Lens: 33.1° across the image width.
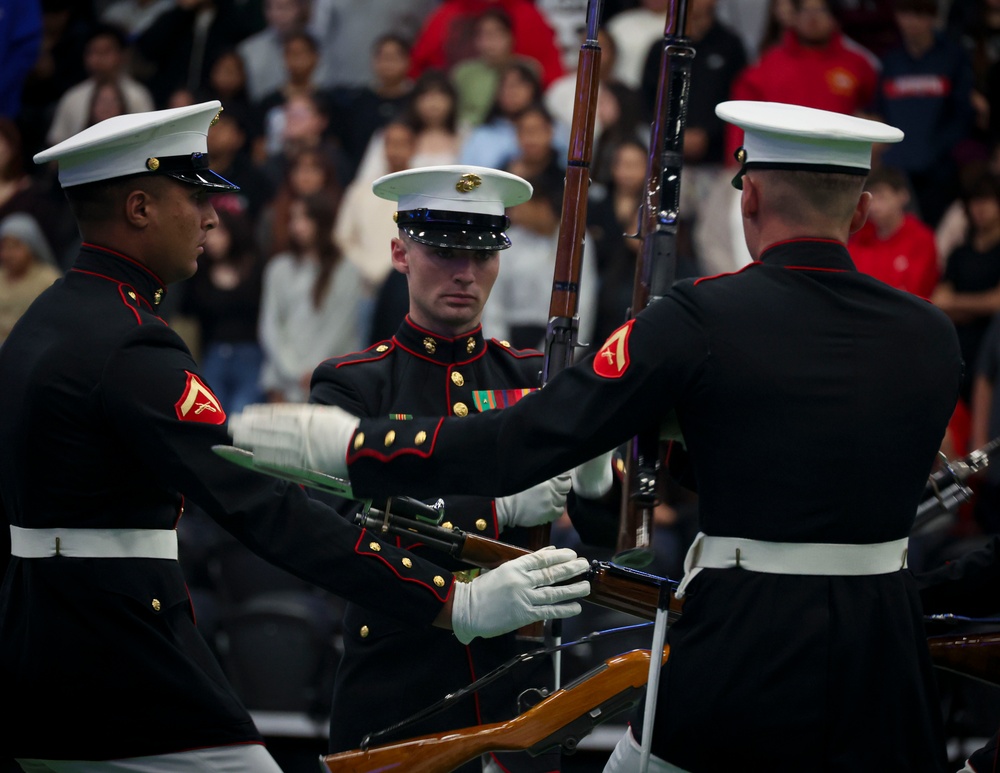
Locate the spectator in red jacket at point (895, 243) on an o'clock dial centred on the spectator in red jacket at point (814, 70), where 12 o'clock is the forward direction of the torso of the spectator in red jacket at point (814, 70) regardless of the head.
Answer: the spectator in red jacket at point (895, 243) is roughly at 11 o'clock from the spectator in red jacket at point (814, 70).

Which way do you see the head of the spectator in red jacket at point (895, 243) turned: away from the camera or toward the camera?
toward the camera

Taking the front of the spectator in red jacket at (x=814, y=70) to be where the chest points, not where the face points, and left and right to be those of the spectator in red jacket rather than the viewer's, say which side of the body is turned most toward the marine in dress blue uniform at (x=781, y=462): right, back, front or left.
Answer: front

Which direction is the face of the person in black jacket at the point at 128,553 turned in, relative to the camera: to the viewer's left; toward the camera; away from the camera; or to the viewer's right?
to the viewer's right

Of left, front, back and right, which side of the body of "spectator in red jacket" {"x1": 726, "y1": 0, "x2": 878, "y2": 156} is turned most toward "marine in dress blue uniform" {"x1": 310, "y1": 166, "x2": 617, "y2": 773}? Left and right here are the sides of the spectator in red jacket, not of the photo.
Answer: front

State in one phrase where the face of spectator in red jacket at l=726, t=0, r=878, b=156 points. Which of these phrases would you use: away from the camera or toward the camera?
toward the camera

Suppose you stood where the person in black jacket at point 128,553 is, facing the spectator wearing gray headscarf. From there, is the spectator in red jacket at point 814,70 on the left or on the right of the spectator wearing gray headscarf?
right

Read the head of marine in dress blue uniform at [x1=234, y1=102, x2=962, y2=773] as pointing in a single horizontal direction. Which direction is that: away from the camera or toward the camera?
away from the camera

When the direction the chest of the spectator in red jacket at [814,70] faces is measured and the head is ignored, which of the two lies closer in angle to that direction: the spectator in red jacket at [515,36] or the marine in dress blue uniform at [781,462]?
the marine in dress blue uniform

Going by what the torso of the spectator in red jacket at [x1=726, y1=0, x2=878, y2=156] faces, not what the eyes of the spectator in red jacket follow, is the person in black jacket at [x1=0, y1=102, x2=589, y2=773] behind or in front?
in front

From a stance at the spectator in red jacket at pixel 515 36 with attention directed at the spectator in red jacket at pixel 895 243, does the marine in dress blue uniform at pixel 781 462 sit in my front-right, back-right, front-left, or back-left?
front-right

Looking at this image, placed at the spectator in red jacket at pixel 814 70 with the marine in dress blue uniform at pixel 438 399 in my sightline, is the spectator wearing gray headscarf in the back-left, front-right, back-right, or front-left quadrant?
front-right

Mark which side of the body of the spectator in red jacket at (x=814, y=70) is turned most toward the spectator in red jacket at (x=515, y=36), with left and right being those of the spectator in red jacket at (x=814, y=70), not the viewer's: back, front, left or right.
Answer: right

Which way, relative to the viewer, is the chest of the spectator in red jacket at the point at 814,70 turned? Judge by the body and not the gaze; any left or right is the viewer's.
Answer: facing the viewer
